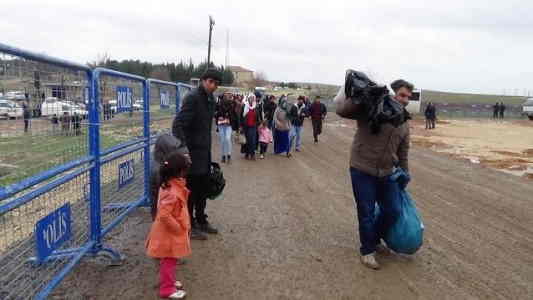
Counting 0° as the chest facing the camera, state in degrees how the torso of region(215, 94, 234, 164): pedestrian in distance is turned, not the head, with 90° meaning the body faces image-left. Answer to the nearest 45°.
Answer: approximately 0°

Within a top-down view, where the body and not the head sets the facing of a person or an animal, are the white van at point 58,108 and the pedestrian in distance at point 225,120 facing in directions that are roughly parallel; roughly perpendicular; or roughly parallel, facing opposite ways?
roughly perpendicular
